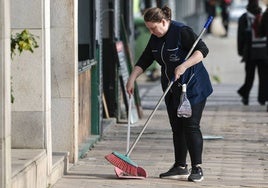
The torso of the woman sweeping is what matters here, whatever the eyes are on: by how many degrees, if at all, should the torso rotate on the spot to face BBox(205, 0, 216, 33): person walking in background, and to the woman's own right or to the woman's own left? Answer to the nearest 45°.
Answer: approximately 135° to the woman's own right

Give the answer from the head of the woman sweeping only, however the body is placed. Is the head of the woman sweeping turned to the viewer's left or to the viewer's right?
to the viewer's left

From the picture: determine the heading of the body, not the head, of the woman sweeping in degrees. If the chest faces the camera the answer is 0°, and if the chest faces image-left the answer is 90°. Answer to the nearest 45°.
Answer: approximately 45°
